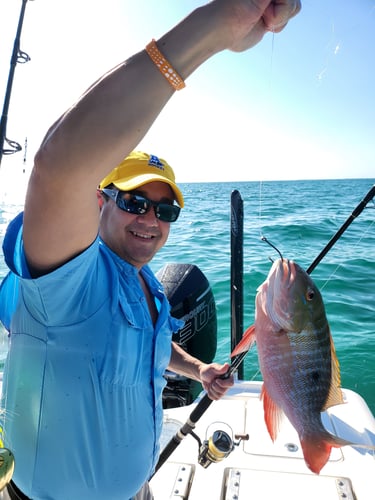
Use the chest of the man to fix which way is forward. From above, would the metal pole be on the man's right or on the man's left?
on the man's left

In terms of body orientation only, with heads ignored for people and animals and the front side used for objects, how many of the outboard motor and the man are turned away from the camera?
0

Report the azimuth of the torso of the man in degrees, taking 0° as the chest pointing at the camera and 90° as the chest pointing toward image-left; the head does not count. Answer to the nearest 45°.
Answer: approximately 315°

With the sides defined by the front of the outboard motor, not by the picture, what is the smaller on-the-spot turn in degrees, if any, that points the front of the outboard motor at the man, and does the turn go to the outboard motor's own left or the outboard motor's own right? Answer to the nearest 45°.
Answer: approximately 45° to the outboard motor's own left

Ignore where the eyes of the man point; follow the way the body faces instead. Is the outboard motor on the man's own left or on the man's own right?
on the man's own left

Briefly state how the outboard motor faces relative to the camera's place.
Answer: facing the viewer and to the left of the viewer

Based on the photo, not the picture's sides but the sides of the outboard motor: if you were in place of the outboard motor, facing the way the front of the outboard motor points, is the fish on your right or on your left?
on your left
